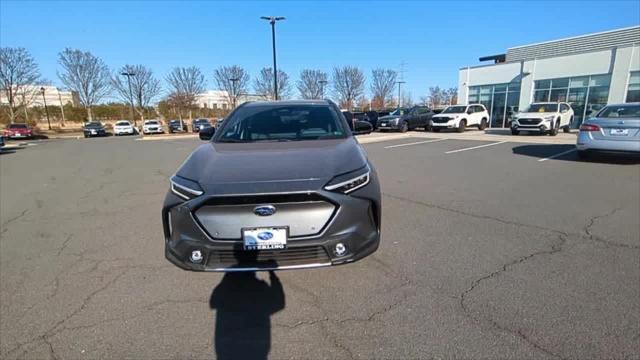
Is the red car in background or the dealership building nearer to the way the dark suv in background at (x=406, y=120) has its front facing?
the red car in background

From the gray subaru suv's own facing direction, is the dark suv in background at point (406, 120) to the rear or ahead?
to the rear

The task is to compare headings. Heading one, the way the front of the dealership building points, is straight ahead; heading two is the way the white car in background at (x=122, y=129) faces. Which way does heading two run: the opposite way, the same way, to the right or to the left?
to the left

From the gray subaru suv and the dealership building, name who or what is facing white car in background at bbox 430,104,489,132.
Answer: the dealership building

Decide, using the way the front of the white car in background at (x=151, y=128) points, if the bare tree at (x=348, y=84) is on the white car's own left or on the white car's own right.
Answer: on the white car's own left

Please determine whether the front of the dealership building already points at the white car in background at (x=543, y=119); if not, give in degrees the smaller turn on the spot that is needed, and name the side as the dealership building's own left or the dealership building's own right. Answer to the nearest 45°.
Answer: approximately 45° to the dealership building's own left

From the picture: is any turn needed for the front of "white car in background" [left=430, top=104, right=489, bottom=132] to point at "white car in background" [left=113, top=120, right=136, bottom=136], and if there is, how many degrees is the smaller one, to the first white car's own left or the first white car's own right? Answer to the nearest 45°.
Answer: approximately 45° to the first white car's own right

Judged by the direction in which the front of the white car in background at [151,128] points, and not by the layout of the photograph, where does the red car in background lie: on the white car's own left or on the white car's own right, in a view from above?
on the white car's own right

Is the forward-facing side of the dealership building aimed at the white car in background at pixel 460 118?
yes

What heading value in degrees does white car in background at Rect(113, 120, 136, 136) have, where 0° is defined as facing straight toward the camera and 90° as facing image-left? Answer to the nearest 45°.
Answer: approximately 0°

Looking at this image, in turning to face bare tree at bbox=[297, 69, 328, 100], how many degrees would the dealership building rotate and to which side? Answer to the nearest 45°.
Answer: approximately 45° to its right

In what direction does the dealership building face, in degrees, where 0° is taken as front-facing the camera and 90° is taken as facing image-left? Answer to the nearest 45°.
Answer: approximately 45°

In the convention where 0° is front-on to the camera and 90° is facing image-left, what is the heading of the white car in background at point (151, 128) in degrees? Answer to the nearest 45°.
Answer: approximately 0°
